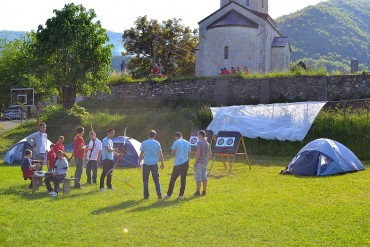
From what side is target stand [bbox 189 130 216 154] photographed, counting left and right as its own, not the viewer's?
front

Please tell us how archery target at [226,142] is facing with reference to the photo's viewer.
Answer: facing the viewer

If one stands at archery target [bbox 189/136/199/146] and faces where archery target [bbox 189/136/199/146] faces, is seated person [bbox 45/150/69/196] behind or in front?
in front

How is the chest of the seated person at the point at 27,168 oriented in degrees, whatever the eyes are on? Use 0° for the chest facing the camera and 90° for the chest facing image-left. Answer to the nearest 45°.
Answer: approximately 270°

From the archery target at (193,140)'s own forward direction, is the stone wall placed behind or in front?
behind

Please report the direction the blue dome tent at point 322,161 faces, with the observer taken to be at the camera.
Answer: facing the viewer and to the left of the viewer

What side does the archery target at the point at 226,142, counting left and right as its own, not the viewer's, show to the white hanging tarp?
back

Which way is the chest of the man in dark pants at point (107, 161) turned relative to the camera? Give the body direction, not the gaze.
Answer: to the viewer's right

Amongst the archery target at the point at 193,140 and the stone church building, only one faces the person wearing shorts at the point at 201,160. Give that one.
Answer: the archery target

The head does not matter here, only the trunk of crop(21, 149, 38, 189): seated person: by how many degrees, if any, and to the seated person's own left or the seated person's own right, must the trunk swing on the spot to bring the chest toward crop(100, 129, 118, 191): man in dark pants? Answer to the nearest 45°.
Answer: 0° — they already face them

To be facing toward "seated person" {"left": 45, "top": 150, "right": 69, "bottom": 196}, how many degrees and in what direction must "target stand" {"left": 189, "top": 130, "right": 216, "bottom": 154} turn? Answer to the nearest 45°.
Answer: approximately 45° to its right

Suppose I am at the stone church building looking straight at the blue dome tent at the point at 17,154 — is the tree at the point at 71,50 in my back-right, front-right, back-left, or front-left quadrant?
front-right

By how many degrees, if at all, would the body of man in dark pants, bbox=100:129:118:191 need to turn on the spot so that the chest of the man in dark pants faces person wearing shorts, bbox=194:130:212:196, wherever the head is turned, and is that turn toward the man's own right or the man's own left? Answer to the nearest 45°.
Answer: approximately 45° to the man's own right

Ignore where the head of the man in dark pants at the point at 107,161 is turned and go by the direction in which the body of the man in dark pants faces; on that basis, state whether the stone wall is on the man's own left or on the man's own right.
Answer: on the man's own left

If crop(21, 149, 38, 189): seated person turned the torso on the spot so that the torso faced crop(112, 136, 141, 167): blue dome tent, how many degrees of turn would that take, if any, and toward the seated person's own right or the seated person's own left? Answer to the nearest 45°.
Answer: approximately 45° to the seated person's own left
